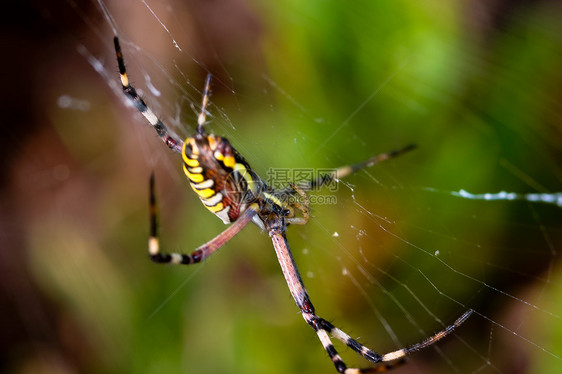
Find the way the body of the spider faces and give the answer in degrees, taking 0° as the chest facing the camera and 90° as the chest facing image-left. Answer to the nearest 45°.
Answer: approximately 270°
